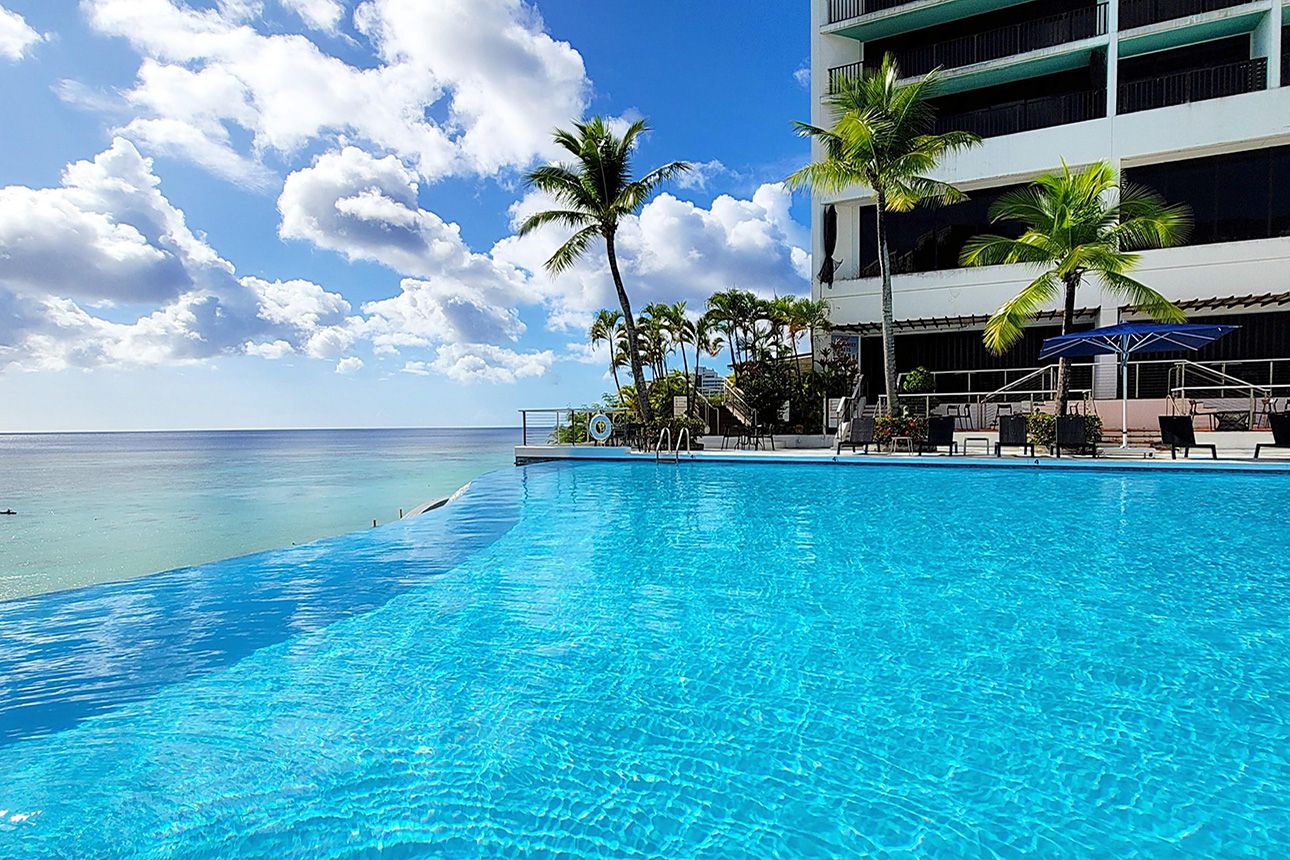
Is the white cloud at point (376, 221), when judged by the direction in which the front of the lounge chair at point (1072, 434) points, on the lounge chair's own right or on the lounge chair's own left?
on the lounge chair's own right

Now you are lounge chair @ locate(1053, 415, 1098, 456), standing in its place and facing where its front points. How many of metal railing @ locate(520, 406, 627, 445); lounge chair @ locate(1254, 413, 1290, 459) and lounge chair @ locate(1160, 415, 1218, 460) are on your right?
1

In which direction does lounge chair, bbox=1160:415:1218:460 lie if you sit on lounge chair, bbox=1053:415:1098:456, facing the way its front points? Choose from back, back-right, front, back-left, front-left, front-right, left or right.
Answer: left

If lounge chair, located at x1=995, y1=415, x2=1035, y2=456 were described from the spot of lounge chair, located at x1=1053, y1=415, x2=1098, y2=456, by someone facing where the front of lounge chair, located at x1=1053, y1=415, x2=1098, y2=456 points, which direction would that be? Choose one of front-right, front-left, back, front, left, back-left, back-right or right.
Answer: right

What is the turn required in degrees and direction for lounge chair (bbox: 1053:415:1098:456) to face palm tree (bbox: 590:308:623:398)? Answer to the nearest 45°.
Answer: approximately 135° to its right

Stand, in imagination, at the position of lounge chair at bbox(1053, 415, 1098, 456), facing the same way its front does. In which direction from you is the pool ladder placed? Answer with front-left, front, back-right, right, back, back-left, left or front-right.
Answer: right

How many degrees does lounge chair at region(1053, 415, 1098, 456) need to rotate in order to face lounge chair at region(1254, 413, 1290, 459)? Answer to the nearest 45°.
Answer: approximately 90° to its left

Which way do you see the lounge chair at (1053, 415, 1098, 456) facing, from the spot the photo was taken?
facing the viewer

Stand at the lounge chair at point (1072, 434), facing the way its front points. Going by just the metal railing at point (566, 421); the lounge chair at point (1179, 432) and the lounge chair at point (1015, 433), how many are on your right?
2

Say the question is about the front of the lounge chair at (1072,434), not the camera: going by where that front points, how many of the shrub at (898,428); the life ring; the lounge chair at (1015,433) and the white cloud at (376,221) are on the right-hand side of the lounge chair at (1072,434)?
4

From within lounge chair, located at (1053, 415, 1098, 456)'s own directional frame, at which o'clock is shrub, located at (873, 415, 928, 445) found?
The shrub is roughly at 3 o'clock from the lounge chair.

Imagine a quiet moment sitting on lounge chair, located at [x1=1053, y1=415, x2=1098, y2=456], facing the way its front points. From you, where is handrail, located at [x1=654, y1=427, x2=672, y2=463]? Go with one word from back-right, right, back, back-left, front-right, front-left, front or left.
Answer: right

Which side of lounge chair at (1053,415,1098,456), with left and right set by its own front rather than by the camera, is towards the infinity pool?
front
